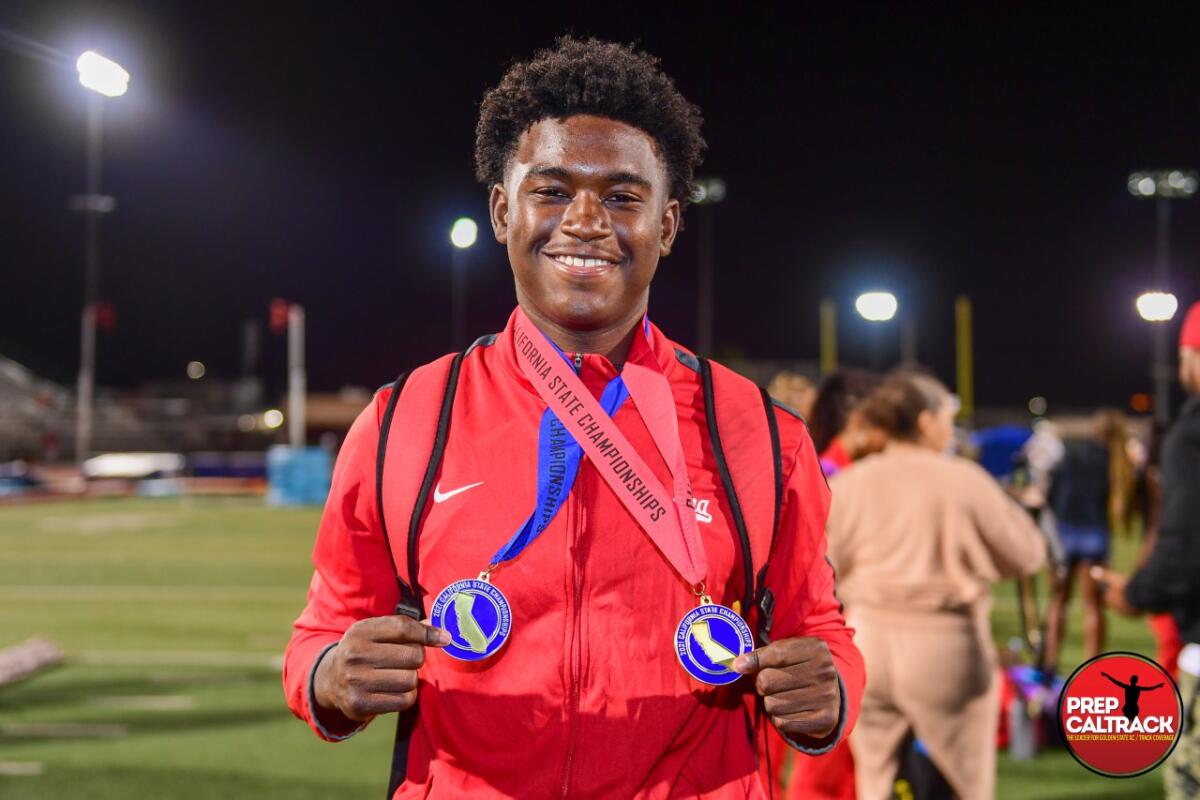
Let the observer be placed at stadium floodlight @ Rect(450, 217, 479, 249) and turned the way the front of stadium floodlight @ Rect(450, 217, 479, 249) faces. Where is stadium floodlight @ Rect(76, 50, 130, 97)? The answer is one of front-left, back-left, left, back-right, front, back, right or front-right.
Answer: front

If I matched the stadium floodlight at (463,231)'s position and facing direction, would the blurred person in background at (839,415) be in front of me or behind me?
in front

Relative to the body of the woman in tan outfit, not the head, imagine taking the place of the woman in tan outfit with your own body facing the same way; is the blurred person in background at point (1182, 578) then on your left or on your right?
on your right

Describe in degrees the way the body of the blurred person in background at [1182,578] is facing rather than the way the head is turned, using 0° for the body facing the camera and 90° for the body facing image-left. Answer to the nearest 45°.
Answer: approximately 90°

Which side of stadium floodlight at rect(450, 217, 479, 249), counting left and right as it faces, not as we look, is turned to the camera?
front

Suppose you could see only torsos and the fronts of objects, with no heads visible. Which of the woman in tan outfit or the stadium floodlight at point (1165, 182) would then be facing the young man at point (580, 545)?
the stadium floodlight

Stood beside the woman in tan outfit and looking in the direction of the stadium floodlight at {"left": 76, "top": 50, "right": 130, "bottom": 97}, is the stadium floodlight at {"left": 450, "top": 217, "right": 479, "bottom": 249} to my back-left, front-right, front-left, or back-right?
front-right

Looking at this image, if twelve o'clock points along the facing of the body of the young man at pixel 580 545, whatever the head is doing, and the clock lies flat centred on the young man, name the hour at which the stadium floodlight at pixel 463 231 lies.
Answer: The stadium floodlight is roughly at 6 o'clock from the young man.

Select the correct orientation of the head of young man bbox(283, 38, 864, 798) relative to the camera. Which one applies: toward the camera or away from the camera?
toward the camera

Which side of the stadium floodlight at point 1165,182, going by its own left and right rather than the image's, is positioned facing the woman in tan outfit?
front

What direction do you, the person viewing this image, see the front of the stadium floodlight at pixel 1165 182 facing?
facing the viewer

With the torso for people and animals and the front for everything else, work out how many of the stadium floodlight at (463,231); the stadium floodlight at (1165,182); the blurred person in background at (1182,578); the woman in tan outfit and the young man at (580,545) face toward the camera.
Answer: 3

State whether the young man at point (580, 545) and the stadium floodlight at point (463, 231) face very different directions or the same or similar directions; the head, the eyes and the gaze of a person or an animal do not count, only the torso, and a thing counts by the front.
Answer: same or similar directions
